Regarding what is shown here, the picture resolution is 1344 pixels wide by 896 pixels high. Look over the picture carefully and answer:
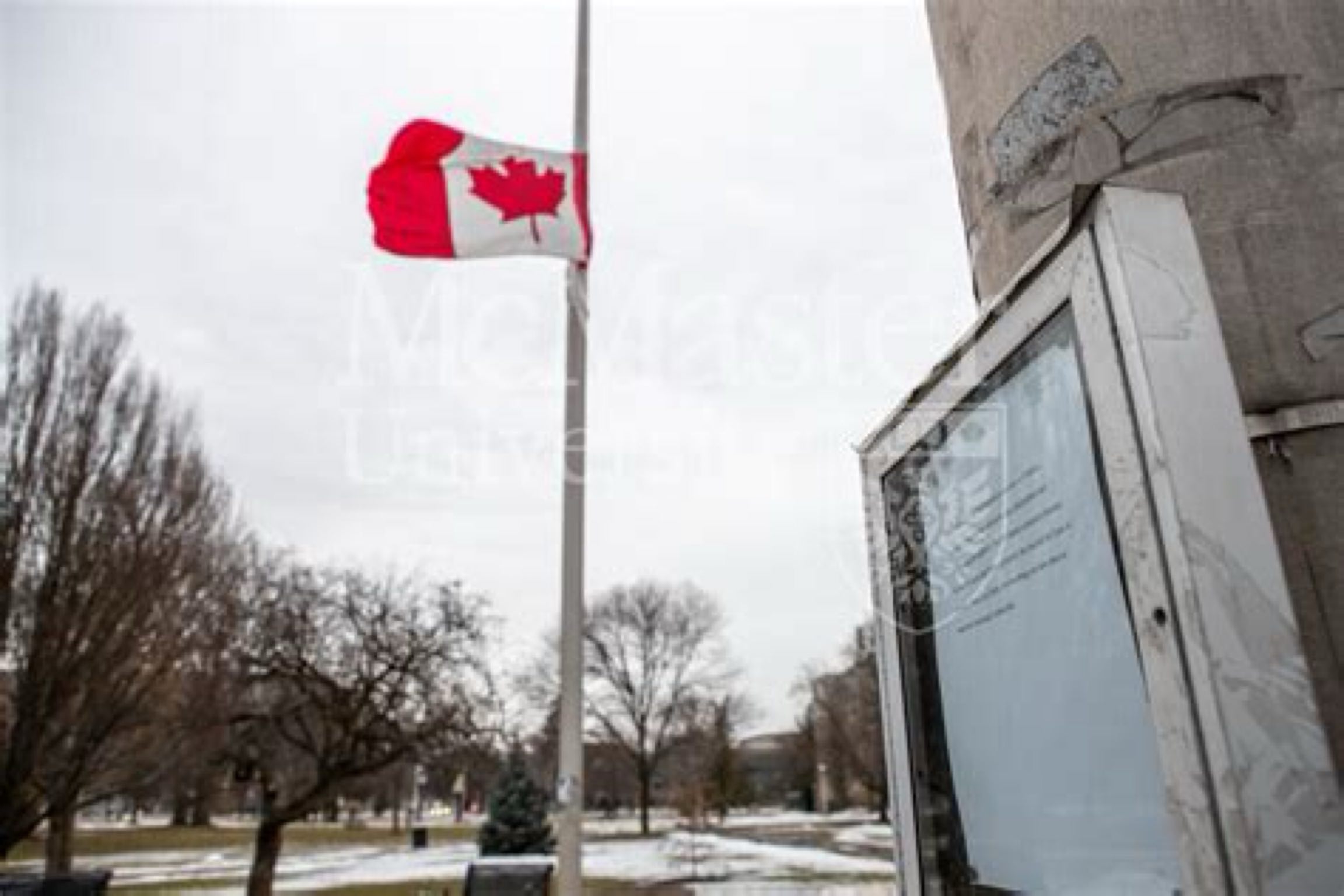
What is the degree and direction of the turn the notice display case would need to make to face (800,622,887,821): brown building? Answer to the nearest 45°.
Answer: approximately 135° to its right

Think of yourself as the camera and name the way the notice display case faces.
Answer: facing the viewer and to the left of the viewer

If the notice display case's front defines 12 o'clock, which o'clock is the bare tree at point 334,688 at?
The bare tree is roughly at 3 o'clock from the notice display case.

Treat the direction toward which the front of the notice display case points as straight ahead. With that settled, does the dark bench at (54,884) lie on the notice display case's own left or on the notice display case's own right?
on the notice display case's own right

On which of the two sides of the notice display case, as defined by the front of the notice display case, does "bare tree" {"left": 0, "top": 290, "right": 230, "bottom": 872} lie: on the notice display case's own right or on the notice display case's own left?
on the notice display case's own right

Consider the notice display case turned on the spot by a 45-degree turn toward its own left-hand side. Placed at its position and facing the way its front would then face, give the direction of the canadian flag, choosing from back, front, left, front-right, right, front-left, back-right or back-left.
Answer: back-right

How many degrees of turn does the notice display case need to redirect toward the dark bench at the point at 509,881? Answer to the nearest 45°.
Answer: approximately 90° to its right

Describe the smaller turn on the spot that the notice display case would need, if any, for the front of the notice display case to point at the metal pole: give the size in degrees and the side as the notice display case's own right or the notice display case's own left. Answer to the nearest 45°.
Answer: approximately 90° to the notice display case's own right

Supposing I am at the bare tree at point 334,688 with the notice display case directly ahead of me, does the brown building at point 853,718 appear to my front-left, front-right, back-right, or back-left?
back-left

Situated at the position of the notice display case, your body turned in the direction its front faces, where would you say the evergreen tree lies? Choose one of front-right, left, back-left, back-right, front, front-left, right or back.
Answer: right
